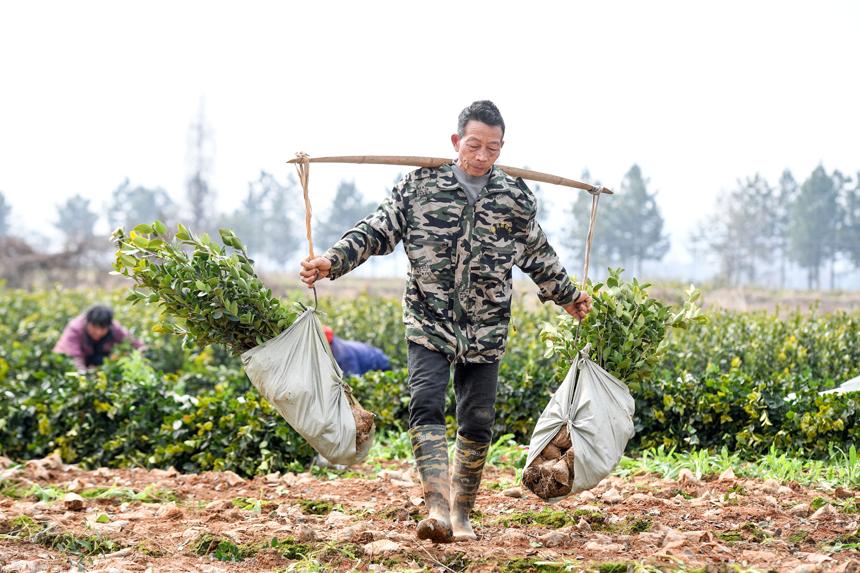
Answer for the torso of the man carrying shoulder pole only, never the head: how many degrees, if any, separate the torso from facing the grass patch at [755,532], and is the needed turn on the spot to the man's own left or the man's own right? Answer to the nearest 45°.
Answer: approximately 90° to the man's own left

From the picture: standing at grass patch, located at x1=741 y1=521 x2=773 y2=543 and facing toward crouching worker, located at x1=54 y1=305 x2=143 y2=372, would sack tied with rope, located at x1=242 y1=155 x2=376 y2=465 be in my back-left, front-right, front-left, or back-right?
front-left

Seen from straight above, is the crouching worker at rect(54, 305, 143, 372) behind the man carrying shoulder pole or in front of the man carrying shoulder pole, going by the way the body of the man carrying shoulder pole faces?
behind

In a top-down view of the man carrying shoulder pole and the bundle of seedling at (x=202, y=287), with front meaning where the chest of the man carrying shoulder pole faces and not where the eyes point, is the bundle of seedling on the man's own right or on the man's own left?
on the man's own right

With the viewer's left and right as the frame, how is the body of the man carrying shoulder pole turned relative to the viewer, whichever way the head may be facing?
facing the viewer

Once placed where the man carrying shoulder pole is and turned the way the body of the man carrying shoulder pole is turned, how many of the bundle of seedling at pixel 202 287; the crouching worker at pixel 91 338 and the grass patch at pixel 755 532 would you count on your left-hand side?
1

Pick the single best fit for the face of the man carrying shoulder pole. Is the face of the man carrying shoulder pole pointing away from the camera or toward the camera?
toward the camera
